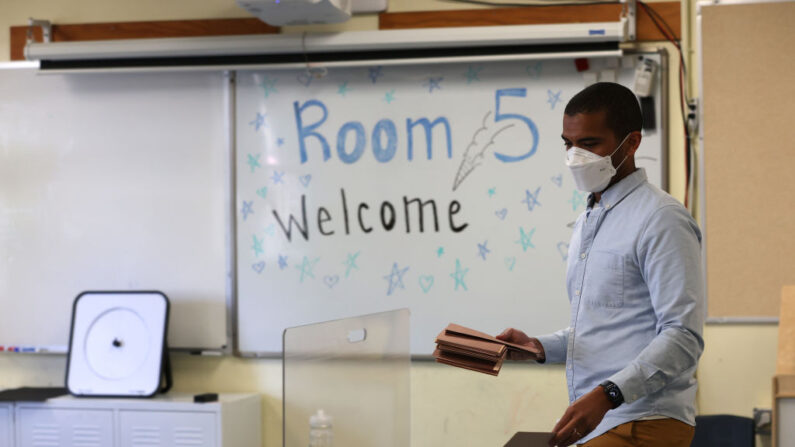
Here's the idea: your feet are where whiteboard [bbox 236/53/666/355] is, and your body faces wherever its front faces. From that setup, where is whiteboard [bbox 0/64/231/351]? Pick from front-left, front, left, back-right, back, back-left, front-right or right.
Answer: right

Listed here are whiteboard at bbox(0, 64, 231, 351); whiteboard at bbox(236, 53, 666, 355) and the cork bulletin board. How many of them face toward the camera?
3

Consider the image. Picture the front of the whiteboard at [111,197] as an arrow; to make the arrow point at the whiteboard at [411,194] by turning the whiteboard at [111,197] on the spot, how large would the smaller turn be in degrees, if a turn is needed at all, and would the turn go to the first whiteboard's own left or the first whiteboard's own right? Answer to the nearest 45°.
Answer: approximately 45° to the first whiteboard's own left

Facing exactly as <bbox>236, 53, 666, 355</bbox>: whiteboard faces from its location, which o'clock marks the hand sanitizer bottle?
The hand sanitizer bottle is roughly at 12 o'clock from the whiteboard.

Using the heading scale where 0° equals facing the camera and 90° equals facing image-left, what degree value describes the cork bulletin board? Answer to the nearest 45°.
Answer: approximately 0°

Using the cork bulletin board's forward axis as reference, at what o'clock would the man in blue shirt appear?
The man in blue shirt is roughly at 12 o'clock from the cork bulletin board.

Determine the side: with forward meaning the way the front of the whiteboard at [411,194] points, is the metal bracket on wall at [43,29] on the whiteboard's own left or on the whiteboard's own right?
on the whiteboard's own right

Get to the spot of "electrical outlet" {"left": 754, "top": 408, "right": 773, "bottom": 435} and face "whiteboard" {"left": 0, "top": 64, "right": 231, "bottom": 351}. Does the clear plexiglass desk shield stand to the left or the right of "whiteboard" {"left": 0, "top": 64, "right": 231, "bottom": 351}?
left

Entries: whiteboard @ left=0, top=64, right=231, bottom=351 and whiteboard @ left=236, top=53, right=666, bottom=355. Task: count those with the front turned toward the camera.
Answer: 2

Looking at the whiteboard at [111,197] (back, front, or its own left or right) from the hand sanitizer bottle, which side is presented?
front

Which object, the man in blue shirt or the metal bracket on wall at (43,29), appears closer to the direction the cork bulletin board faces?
the man in blue shirt

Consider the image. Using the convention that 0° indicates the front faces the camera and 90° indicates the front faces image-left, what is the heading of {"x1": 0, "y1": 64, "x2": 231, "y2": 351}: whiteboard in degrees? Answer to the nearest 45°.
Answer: approximately 0°
